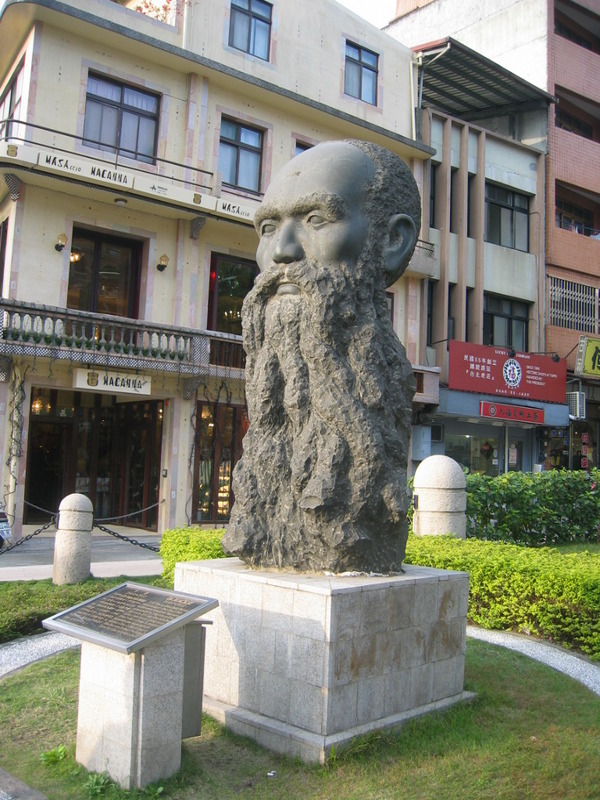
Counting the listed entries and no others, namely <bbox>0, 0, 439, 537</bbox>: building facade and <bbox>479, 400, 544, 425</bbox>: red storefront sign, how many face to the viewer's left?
0

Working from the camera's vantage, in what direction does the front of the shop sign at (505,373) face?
facing the viewer and to the right of the viewer

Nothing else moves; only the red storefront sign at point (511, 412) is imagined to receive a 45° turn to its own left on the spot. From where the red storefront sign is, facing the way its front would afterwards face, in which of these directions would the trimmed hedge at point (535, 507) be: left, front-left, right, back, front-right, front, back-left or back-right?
right

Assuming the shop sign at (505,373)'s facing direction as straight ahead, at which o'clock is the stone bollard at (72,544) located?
The stone bollard is roughly at 2 o'clock from the shop sign.

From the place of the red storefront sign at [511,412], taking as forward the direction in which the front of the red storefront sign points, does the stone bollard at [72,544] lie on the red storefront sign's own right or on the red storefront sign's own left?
on the red storefront sign's own right

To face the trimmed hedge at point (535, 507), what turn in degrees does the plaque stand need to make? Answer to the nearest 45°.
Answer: approximately 180°

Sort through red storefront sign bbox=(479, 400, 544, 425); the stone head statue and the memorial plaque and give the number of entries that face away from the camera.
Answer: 0

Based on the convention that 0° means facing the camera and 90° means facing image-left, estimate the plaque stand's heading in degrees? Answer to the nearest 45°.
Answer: approximately 45°

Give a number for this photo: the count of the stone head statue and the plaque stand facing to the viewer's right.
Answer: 0

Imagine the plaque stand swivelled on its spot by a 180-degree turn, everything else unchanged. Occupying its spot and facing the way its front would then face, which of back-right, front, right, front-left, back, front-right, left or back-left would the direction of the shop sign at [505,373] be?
front

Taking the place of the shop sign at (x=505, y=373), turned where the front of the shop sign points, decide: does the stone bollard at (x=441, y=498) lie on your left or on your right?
on your right

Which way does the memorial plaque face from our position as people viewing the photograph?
facing the viewer and to the left of the viewer

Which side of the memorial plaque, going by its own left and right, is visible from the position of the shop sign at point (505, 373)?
back

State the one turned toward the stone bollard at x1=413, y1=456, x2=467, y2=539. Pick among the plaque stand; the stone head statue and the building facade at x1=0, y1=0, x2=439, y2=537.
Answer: the building facade

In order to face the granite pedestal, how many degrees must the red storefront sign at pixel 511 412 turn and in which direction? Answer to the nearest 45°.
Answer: approximately 45° to its right

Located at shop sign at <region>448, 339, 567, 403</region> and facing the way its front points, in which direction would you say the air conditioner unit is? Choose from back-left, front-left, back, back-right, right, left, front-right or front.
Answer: left
